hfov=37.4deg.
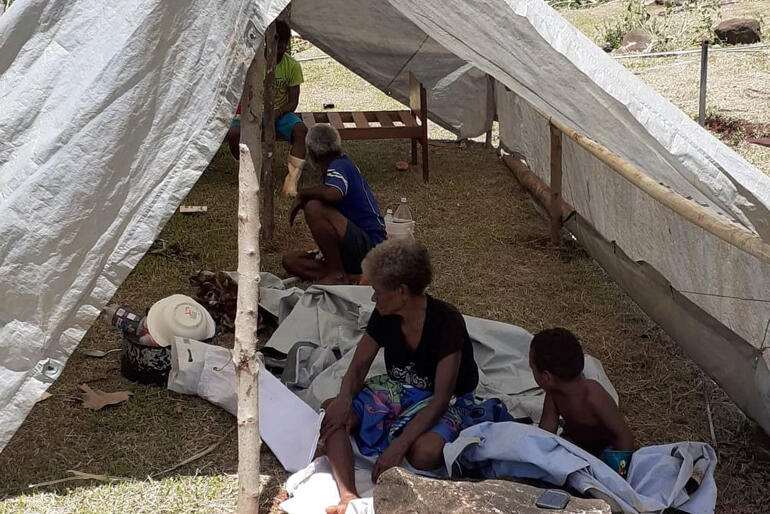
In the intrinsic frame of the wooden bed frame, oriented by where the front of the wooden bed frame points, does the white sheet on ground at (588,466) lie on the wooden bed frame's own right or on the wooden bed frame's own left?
on the wooden bed frame's own left

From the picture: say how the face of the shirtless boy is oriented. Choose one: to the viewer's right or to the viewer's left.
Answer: to the viewer's left

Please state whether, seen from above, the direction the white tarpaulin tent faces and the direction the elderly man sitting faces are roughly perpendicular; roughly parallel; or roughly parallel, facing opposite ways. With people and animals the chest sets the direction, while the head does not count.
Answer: roughly perpendicular

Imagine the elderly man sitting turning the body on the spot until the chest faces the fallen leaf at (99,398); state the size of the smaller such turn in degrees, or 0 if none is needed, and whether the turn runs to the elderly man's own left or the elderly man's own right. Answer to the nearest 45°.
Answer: approximately 45° to the elderly man's own left

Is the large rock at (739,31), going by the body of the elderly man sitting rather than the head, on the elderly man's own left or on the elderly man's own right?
on the elderly man's own right

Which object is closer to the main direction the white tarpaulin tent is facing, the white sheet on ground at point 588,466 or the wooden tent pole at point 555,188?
the white sheet on ground

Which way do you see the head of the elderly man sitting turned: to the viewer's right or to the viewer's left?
to the viewer's left

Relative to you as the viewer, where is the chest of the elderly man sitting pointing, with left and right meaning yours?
facing to the left of the viewer

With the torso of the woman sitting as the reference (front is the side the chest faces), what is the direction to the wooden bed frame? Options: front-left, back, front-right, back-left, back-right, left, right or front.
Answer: back-right
